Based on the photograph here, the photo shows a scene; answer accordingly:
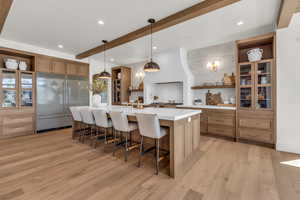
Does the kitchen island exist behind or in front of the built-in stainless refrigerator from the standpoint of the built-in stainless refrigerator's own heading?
in front

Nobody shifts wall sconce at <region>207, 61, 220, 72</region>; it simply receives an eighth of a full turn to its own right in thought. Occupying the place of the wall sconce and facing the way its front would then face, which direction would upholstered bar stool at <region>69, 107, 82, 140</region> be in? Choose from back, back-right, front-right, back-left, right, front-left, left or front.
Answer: front

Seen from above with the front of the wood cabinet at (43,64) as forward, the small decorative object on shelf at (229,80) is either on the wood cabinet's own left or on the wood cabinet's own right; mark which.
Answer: on the wood cabinet's own left

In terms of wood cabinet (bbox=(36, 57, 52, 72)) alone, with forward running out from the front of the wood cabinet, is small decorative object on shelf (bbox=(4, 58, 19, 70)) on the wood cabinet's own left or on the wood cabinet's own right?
on the wood cabinet's own right

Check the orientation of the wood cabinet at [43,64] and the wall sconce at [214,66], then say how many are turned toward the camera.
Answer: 2

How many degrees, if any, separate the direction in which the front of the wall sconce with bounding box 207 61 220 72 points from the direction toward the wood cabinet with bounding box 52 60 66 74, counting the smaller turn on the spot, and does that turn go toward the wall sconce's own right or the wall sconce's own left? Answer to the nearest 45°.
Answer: approximately 90° to the wall sconce's own right

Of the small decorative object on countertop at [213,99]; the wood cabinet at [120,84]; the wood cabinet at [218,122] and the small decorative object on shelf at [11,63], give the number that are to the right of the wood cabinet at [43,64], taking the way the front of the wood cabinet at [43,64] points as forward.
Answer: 1

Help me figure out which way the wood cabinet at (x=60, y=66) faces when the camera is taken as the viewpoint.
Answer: facing the viewer and to the right of the viewer

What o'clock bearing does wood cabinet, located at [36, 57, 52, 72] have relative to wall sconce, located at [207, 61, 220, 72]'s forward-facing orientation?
The wood cabinet is roughly at 2 o'clock from the wall sconce.

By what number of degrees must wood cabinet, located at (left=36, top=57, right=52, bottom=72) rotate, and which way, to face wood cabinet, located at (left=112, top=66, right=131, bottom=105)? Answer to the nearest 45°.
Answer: approximately 90° to its left
